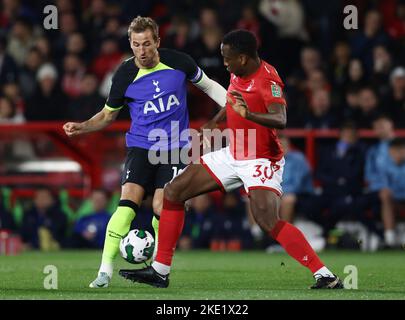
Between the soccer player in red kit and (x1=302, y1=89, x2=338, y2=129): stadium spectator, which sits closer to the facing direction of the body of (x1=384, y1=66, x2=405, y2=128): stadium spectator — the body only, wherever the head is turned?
the soccer player in red kit

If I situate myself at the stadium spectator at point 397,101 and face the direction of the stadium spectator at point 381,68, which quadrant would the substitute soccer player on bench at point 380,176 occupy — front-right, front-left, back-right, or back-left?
back-left

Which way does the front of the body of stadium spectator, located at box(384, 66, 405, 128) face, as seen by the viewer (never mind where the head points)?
toward the camera

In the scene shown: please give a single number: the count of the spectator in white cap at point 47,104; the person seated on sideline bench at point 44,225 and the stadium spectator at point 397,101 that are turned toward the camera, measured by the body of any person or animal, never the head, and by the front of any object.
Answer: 3

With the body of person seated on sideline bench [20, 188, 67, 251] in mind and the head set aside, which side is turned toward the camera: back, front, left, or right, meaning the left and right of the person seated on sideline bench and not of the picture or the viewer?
front

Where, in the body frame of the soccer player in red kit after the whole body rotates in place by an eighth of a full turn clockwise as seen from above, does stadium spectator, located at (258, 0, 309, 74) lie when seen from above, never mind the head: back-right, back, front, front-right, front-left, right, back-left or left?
right

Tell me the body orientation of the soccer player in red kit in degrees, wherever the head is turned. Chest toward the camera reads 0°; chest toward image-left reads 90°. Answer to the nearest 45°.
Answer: approximately 45°

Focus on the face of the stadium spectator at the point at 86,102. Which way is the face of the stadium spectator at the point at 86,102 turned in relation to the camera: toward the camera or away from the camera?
toward the camera

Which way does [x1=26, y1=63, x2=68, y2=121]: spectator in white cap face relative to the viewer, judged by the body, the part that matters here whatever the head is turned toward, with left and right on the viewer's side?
facing the viewer

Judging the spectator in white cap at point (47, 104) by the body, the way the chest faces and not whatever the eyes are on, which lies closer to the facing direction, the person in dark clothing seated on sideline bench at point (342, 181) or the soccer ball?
the soccer ball
